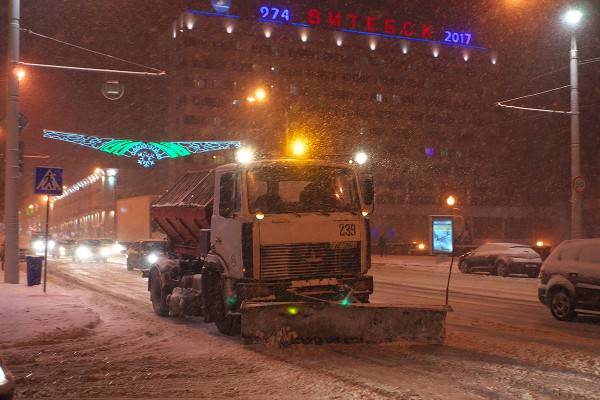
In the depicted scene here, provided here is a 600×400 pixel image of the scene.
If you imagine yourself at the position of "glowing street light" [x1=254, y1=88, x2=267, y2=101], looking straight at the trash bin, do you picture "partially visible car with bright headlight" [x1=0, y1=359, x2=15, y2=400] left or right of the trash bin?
left

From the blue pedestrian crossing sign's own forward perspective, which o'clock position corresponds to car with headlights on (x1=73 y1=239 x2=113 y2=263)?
The car with headlights on is roughly at 6 o'clock from the blue pedestrian crossing sign.

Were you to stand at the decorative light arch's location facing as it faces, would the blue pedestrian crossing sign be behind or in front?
in front

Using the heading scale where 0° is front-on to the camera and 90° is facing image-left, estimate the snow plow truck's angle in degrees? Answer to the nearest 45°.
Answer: approximately 315°

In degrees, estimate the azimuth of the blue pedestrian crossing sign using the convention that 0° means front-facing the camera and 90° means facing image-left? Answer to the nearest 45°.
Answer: approximately 0°

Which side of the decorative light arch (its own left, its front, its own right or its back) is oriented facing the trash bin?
front

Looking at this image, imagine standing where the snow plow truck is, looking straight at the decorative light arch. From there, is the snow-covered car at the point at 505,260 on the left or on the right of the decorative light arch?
right

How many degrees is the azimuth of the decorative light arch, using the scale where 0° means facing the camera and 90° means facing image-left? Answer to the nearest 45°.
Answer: approximately 0°

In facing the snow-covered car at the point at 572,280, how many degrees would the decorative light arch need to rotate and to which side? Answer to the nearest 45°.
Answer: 0° — it already faces it

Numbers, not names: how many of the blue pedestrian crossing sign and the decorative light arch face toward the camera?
2
